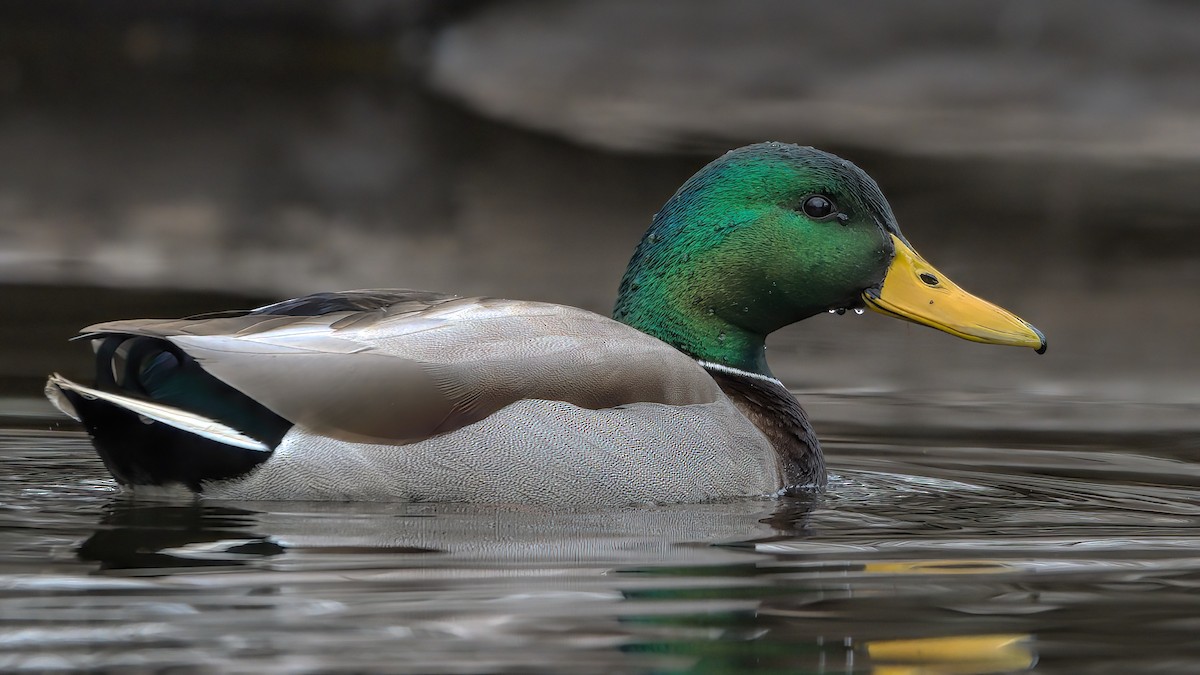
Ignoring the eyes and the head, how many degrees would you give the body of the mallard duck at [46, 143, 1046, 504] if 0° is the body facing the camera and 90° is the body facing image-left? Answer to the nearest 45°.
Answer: approximately 270°
